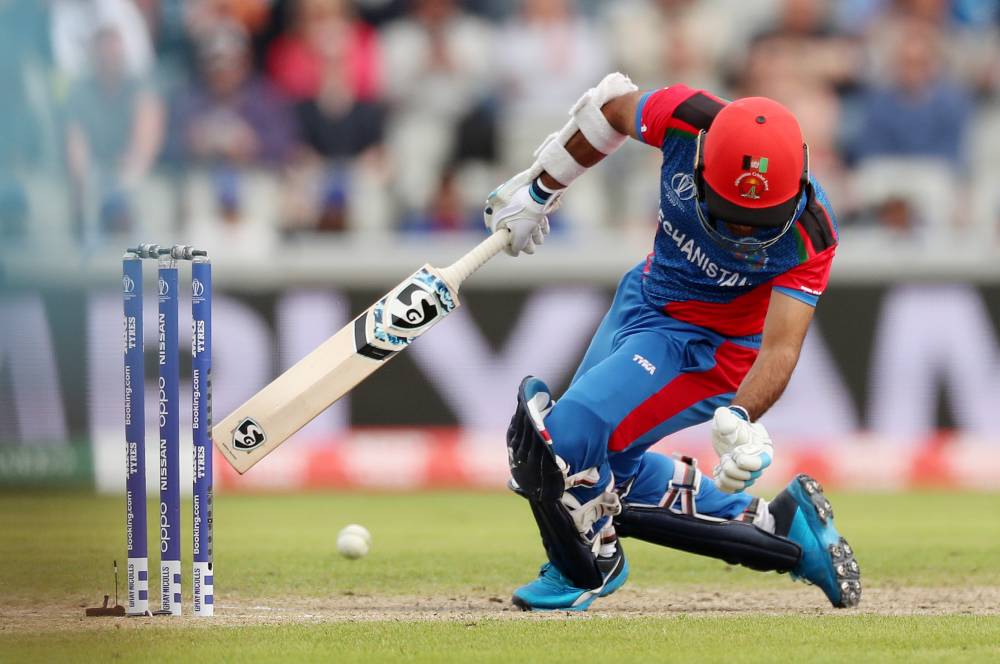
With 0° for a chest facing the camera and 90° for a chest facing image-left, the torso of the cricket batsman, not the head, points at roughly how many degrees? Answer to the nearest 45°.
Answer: approximately 45°
